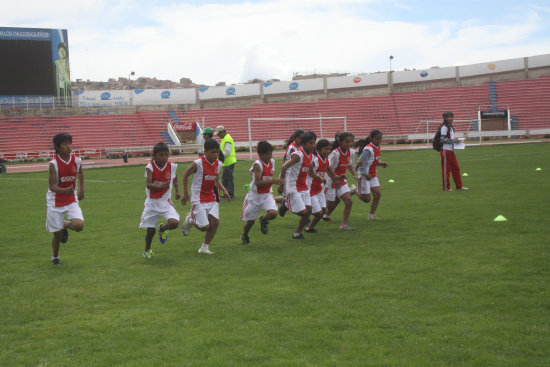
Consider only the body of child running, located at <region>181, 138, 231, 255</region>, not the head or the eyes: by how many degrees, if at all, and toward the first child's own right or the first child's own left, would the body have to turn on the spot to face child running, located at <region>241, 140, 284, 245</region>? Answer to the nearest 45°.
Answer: approximately 90° to the first child's own left

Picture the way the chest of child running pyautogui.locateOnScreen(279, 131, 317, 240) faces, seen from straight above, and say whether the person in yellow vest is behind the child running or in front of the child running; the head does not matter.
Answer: behind

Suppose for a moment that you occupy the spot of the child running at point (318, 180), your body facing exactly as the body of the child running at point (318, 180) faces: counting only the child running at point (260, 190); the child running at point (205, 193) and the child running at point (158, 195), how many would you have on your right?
3

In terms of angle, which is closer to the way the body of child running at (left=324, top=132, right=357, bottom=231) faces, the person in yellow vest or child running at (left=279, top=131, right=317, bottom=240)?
the child running
